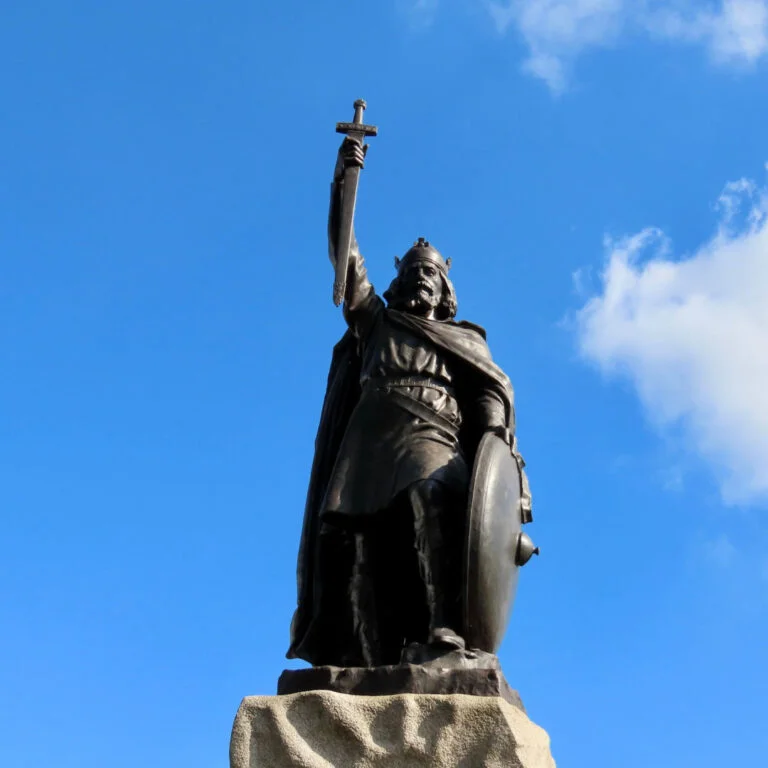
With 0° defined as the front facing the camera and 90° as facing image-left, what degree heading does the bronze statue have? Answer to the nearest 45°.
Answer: approximately 315°
